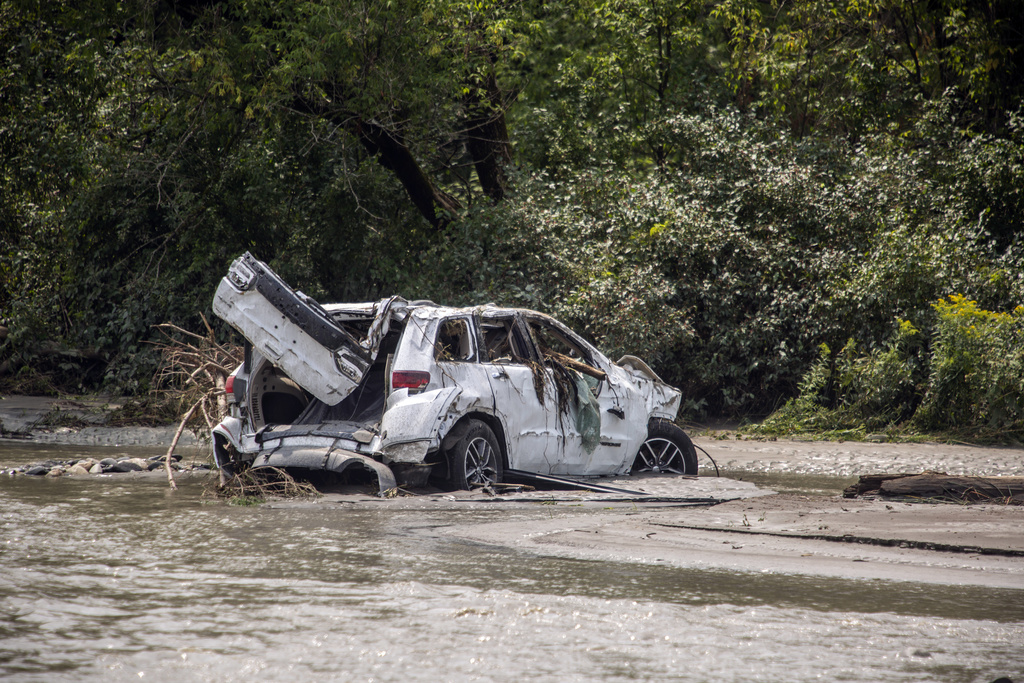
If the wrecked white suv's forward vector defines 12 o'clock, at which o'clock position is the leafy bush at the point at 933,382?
The leafy bush is roughly at 12 o'clock from the wrecked white suv.

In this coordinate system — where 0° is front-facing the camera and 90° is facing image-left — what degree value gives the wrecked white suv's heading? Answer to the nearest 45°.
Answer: approximately 225°

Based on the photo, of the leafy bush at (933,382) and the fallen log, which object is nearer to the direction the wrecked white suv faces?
the leafy bush
